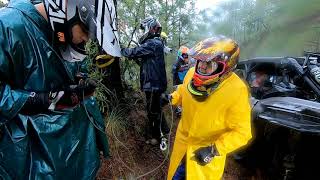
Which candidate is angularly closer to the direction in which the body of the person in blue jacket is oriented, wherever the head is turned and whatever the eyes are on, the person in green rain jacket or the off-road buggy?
the person in green rain jacket

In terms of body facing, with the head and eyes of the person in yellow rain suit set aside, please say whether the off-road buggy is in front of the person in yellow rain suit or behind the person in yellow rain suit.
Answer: behind

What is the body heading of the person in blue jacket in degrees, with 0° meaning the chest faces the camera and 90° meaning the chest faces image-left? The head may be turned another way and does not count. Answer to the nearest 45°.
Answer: approximately 90°

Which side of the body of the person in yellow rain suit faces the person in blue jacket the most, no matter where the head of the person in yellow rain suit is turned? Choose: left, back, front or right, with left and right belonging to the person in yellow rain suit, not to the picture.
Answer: right

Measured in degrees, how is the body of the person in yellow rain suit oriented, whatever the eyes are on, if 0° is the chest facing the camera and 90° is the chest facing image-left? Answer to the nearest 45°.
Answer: approximately 45°
